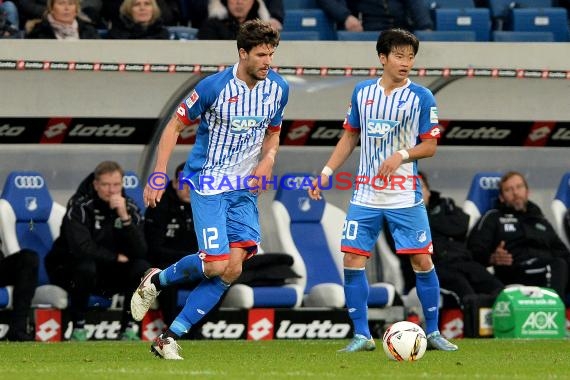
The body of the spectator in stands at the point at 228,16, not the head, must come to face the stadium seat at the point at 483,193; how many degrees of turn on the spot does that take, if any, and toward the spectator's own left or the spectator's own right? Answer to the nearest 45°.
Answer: approximately 90° to the spectator's own left

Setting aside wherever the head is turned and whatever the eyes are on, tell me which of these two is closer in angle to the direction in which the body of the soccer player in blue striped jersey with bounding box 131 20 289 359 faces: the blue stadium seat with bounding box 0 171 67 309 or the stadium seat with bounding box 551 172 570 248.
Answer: the stadium seat

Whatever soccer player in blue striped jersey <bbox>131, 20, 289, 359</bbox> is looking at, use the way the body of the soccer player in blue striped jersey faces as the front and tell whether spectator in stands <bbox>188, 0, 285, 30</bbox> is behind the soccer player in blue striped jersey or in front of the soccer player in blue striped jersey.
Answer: behind

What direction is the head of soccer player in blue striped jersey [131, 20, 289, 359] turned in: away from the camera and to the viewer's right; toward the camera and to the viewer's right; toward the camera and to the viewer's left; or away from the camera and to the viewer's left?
toward the camera and to the viewer's right

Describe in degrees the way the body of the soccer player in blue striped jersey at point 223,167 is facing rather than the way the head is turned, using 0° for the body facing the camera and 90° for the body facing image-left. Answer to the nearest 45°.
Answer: approximately 315°

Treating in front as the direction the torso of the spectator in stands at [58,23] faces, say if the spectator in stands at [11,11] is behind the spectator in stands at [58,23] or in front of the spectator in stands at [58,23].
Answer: behind

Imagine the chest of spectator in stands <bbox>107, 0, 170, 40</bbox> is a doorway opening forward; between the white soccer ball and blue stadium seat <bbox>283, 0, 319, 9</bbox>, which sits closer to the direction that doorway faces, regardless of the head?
the white soccer ball
